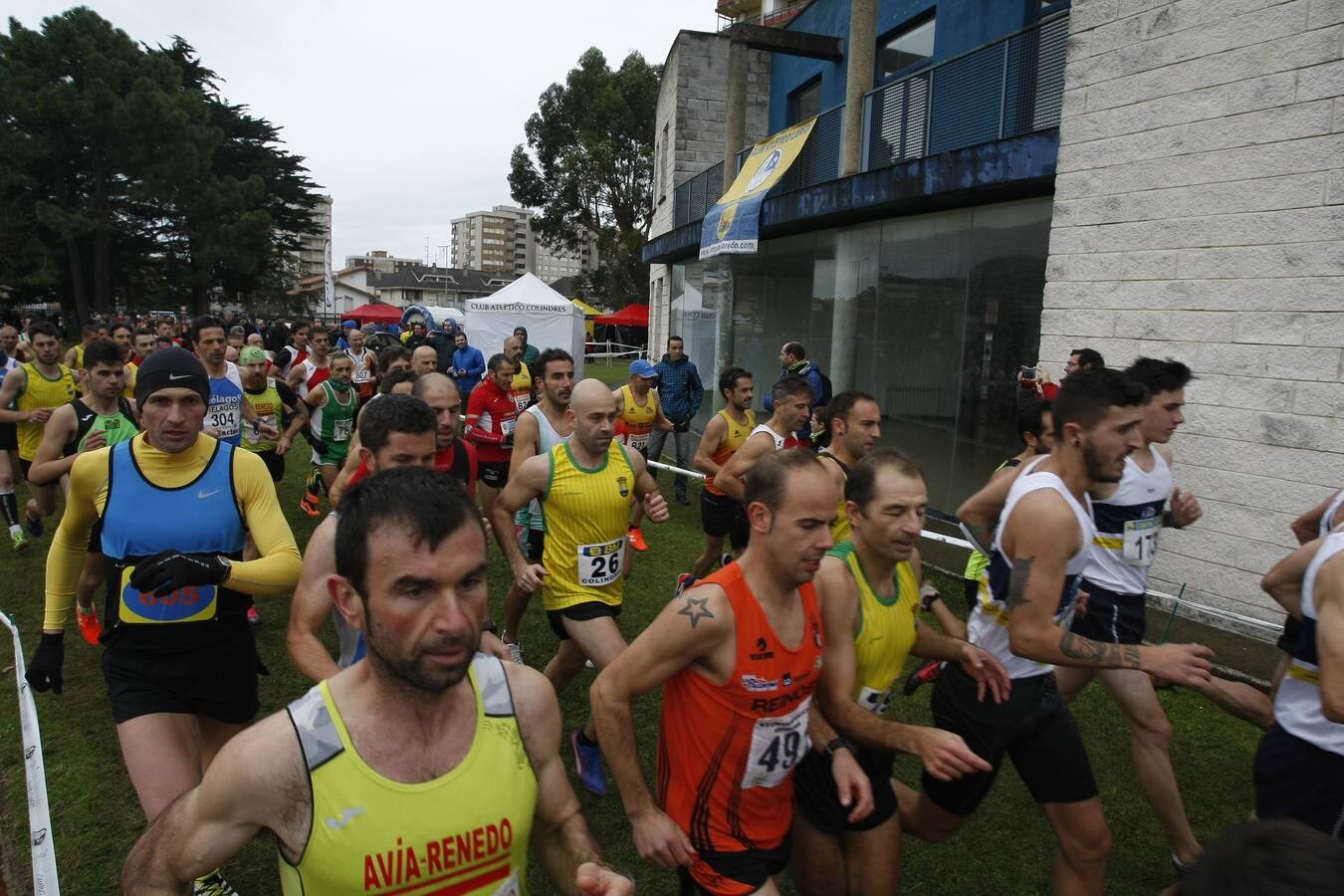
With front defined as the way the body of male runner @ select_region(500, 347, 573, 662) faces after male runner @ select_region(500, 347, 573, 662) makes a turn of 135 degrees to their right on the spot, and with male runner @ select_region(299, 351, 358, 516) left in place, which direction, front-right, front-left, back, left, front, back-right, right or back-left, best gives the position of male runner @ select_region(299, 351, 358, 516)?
front-right

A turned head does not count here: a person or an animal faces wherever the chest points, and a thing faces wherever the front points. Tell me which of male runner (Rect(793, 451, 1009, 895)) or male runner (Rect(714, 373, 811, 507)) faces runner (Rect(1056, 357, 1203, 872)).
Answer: male runner (Rect(714, 373, 811, 507))

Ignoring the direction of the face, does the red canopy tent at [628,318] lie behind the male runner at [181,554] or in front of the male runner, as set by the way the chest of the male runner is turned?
behind

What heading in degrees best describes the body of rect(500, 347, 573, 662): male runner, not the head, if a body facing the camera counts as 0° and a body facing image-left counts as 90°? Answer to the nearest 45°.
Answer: approximately 315°

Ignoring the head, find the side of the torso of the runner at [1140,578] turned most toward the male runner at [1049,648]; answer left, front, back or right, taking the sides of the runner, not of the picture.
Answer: right

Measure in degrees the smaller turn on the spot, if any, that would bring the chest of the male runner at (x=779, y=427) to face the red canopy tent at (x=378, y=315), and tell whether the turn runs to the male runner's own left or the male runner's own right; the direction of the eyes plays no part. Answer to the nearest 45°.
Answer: approximately 180°

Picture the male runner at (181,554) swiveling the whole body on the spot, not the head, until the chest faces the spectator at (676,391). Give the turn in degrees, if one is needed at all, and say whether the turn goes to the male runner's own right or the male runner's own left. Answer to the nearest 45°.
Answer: approximately 135° to the male runner's own left
